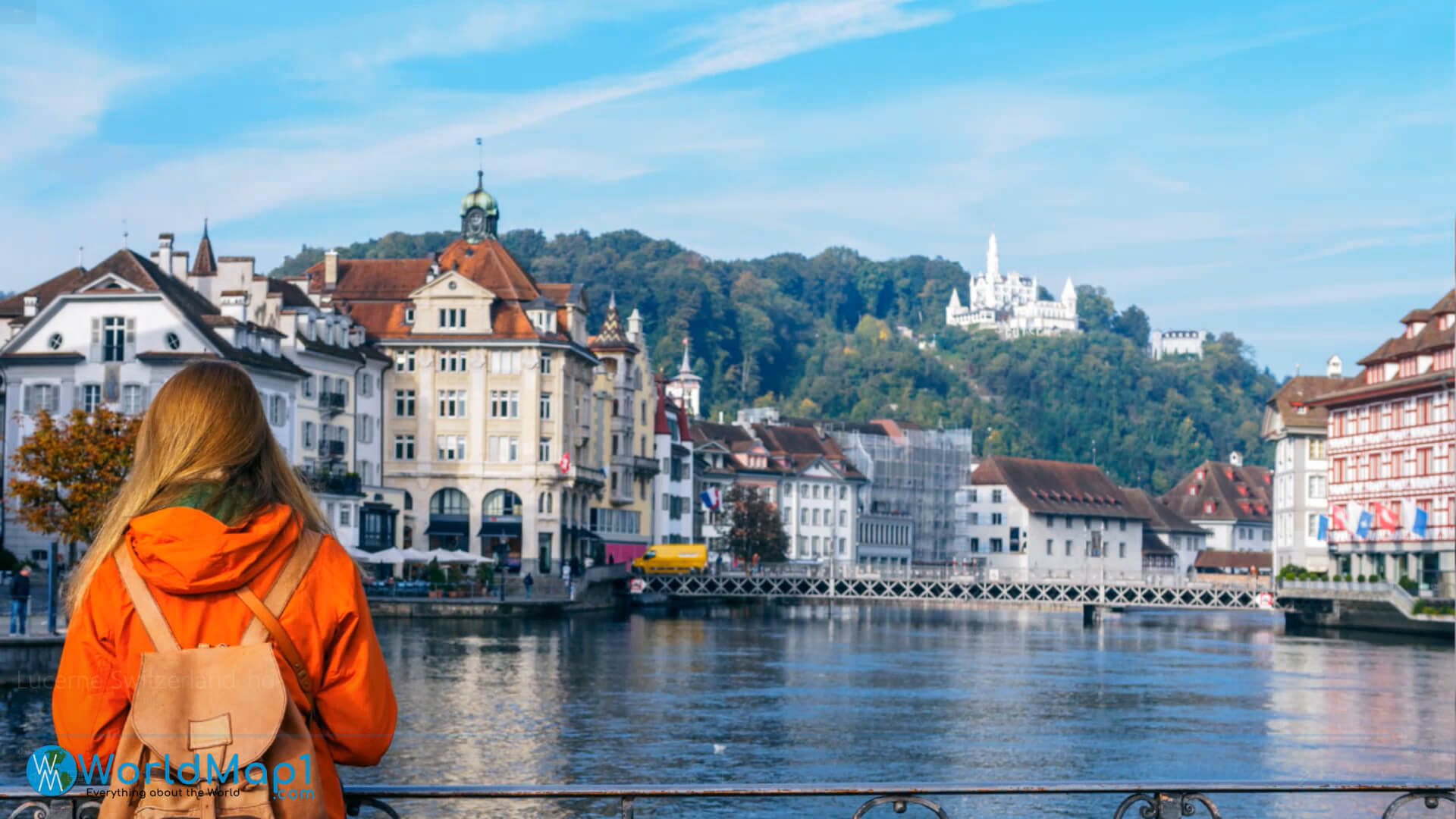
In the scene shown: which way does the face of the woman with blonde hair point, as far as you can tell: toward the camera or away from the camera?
away from the camera

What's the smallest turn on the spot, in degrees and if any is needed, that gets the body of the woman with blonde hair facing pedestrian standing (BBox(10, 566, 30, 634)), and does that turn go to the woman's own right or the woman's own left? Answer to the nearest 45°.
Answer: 0° — they already face them

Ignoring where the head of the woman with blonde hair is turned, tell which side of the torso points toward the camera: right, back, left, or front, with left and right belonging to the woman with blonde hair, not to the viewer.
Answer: back
